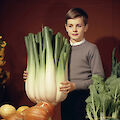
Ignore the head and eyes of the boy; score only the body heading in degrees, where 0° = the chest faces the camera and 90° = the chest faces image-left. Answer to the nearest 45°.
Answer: approximately 45°
